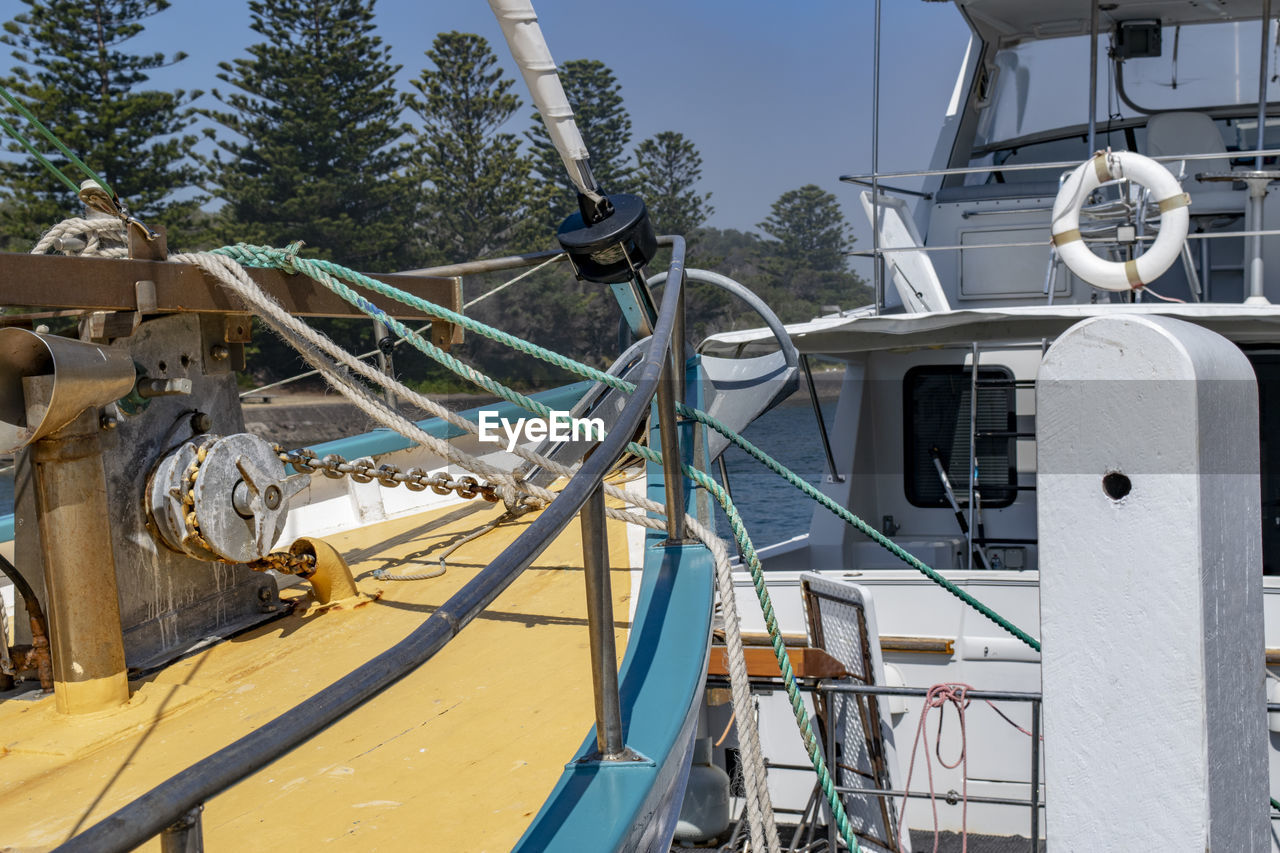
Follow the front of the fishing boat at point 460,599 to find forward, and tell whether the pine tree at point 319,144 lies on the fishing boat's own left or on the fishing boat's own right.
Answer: on the fishing boat's own left

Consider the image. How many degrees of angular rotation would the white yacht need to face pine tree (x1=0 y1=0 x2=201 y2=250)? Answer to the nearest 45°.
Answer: approximately 45° to its left

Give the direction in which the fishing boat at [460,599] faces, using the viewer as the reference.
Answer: facing away from the viewer and to the right of the viewer

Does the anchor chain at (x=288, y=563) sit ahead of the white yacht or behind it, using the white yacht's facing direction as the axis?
behind

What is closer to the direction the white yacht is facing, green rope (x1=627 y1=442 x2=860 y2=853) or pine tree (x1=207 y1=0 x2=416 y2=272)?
the pine tree

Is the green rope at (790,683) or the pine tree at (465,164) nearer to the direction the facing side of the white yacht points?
the pine tree

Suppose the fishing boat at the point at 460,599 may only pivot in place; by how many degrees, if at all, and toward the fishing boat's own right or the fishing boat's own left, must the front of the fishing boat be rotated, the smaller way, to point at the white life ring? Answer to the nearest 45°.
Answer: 0° — it already faces it

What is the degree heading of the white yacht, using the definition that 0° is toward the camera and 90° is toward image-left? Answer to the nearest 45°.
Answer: approximately 180°

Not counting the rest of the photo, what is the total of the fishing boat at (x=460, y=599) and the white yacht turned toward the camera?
0
